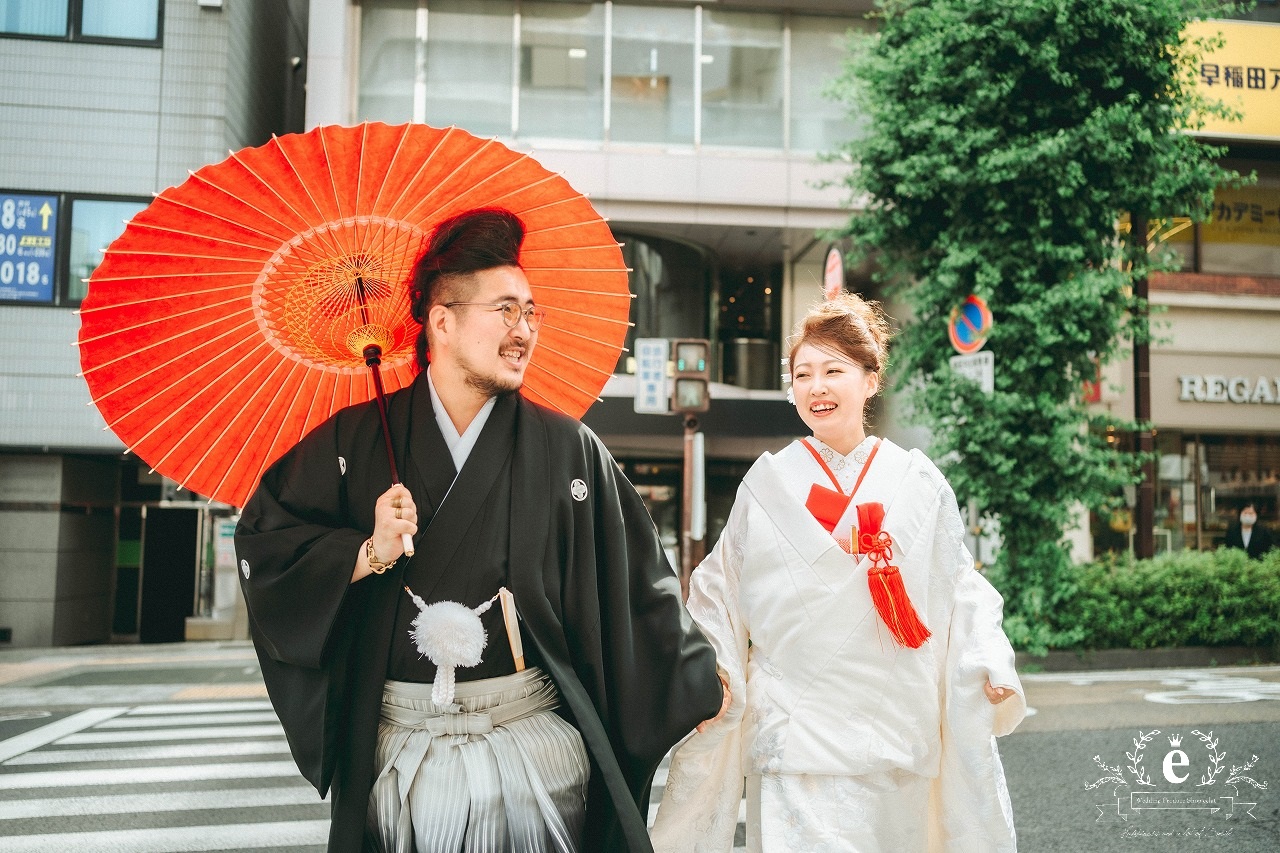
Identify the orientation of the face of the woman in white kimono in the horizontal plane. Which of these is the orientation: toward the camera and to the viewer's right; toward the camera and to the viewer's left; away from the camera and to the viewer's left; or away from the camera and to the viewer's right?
toward the camera and to the viewer's left

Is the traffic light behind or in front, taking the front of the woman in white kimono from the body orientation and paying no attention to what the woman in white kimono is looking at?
behind

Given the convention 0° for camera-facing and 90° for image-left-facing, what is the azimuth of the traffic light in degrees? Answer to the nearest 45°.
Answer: approximately 0°

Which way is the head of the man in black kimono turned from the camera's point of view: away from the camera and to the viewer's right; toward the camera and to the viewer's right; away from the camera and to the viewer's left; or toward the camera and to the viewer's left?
toward the camera and to the viewer's right

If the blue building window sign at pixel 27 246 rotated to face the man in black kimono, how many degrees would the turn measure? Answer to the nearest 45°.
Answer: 0° — it already faces them

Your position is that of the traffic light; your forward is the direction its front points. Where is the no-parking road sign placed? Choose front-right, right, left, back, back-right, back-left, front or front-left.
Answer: left

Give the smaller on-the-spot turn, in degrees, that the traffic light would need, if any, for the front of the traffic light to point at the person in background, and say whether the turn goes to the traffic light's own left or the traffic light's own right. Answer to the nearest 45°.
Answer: approximately 135° to the traffic light's own left
